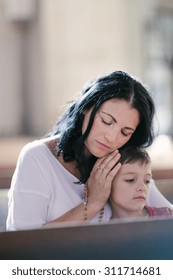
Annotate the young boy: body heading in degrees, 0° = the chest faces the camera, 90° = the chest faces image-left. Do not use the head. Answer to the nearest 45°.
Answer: approximately 315°

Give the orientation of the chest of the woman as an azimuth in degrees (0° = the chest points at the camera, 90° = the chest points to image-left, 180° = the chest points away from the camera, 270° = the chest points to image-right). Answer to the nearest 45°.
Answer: approximately 315°
